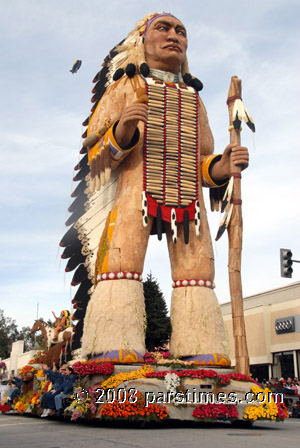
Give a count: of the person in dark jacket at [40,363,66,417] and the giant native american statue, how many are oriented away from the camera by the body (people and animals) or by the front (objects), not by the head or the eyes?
0

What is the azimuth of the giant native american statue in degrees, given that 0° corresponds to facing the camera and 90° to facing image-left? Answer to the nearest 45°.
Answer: approximately 315°

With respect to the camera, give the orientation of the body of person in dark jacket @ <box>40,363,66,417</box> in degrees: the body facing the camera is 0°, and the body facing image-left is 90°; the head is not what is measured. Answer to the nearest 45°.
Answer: approximately 45°

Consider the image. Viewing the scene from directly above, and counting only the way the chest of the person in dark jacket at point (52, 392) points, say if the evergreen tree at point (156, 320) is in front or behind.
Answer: behind
